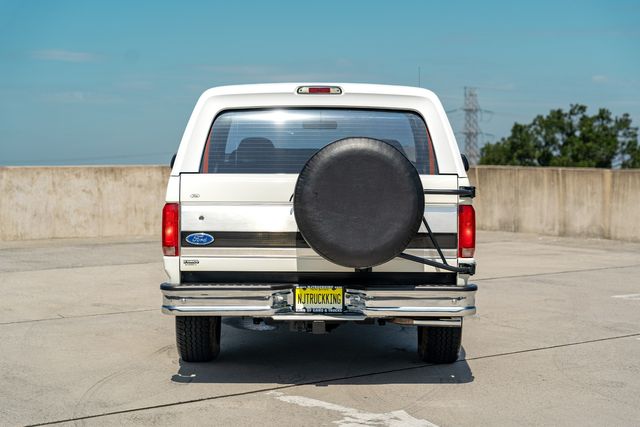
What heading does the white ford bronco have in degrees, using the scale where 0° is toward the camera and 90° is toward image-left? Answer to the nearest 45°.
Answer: approximately 180°
